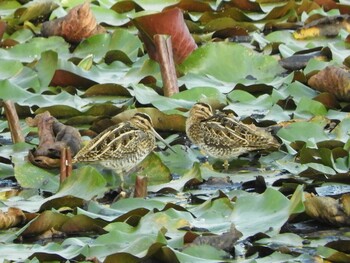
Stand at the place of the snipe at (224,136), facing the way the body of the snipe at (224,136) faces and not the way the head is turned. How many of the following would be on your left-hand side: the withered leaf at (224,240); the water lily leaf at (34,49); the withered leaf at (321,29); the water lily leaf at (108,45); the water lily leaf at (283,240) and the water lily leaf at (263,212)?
3

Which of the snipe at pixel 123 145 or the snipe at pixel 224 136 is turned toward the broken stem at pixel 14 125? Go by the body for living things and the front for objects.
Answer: the snipe at pixel 224 136

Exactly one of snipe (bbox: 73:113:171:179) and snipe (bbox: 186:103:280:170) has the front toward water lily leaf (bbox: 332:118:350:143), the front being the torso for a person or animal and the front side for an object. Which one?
snipe (bbox: 73:113:171:179)

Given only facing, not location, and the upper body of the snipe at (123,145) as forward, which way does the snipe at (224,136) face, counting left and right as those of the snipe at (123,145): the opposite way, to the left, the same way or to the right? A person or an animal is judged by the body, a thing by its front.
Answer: the opposite way

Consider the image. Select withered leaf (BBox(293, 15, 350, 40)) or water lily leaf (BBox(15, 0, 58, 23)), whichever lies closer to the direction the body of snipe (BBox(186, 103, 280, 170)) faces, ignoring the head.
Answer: the water lily leaf

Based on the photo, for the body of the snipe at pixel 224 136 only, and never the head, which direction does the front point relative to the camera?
to the viewer's left

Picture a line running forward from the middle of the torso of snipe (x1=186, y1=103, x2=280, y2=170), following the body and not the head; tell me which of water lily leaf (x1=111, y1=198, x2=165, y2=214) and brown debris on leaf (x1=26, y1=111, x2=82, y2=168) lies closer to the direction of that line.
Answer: the brown debris on leaf

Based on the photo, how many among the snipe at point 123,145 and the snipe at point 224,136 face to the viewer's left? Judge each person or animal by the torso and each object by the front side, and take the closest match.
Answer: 1

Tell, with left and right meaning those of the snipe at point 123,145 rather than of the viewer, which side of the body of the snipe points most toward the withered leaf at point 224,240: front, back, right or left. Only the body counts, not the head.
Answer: right

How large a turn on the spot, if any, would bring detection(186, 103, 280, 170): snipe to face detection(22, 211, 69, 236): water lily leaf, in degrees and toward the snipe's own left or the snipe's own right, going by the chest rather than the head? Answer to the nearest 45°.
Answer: approximately 45° to the snipe's own left

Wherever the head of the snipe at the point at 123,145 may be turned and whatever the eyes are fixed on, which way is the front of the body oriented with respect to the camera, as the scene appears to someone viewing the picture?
to the viewer's right
